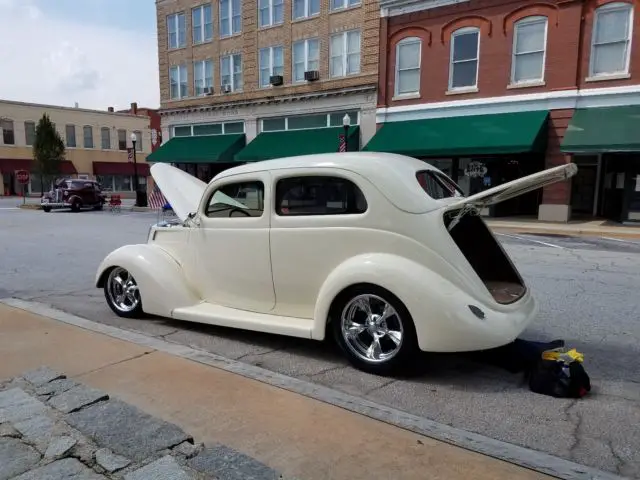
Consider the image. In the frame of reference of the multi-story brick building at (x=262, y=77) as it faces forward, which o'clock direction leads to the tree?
The tree is roughly at 3 o'clock from the multi-story brick building.

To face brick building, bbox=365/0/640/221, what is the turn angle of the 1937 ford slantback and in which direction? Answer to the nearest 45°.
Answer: approximately 90° to its right

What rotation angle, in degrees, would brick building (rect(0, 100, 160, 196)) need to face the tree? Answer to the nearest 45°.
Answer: approximately 45° to its right

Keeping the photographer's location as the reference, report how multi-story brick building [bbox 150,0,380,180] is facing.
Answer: facing the viewer and to the left of the viewer

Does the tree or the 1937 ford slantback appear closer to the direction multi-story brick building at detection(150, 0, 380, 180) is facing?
the 1937 ford slantback

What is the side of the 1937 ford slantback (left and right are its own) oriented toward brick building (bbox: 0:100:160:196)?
front

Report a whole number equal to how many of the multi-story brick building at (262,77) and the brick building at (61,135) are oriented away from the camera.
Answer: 0

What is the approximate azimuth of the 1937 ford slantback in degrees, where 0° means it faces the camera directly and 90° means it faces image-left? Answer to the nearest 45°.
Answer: approximately 135°

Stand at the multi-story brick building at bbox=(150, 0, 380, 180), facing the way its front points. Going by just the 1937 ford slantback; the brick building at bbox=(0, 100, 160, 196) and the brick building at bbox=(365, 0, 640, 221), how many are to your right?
1

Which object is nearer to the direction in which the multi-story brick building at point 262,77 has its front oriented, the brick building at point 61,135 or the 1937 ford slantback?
the 1937 ford slantback
